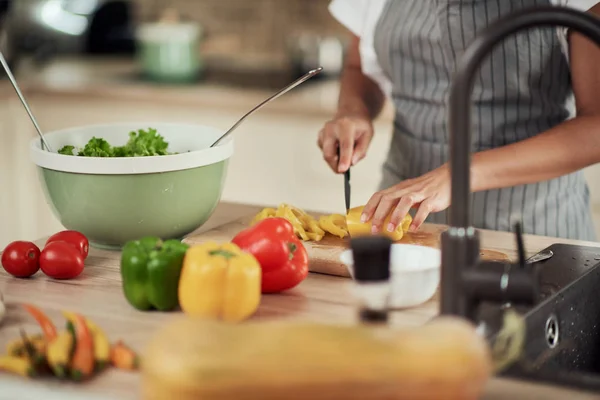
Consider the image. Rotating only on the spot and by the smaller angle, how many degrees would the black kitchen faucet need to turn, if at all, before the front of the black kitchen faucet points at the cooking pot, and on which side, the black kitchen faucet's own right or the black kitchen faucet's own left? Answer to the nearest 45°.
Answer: approximately 135° to the black kitchen faucet's own left

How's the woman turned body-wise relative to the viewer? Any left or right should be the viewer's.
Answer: facing the viewer and to the left of the viewer

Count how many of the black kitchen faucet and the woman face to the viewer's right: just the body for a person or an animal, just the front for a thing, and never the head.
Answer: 1

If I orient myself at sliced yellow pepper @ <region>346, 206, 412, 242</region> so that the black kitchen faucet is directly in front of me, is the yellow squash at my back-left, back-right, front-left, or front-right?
front-right

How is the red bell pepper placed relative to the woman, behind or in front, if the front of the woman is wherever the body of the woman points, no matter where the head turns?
in front

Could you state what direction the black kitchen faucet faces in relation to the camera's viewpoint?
facing to the right of the viewer
